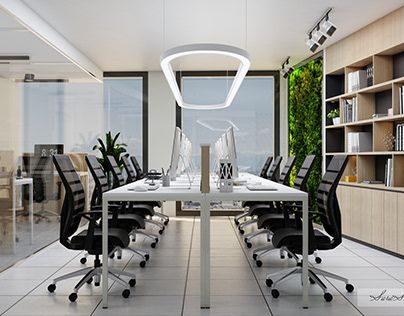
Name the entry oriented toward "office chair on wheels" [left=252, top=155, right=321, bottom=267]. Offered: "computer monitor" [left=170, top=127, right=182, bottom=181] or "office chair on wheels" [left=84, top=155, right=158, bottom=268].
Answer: "office chair on wheels" [left=84, top=155, right=158, bottom=268]

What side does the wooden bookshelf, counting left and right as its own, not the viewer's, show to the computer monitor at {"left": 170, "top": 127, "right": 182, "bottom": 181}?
front

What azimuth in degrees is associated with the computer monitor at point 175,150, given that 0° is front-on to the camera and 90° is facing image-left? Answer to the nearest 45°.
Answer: approximately 90°

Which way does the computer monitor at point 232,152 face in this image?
to the viewer's right

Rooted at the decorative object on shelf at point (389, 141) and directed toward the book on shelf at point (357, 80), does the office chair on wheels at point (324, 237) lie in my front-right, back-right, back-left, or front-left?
back-left

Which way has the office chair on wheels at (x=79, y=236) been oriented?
to the viewer's right

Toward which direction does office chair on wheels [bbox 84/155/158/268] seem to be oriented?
to the viewer's right

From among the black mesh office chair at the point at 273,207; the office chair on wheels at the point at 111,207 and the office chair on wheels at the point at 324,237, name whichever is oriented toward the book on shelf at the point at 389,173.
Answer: the office chair on wheels at the point at 111,207

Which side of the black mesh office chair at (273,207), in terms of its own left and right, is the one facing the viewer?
left

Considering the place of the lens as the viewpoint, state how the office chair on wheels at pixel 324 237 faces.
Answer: facing to the left of the viewer

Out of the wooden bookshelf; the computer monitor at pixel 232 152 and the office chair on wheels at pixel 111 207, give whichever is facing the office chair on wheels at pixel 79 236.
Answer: the wooden bookshelf

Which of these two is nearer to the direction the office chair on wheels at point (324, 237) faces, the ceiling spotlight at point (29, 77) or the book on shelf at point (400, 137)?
the ceiling spotlight

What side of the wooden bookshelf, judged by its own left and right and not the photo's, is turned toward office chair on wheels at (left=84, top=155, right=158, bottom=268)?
front
